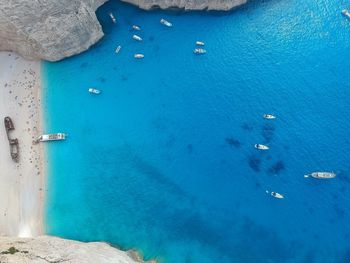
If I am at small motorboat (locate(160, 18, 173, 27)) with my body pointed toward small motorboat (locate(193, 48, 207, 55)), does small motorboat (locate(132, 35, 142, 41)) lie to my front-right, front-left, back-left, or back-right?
back-right

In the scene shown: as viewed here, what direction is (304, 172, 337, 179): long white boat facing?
to the viewer's right

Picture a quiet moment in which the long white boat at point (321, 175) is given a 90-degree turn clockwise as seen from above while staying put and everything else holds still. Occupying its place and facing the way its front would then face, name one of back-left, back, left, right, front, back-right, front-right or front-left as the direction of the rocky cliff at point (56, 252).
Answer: front-right

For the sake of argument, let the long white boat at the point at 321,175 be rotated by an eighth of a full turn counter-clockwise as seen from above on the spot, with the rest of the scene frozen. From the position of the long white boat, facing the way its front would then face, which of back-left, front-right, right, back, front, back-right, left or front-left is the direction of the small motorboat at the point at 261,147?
back-left

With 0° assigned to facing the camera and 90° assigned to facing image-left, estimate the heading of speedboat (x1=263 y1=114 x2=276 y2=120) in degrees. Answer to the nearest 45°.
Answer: approximately 270°

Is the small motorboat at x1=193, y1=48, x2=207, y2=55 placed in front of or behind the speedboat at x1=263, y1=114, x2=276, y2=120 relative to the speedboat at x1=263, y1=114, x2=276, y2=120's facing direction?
behind

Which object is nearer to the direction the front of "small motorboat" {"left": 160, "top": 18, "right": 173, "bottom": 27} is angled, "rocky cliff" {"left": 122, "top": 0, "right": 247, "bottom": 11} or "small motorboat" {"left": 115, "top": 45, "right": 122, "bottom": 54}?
the rocky cliff
